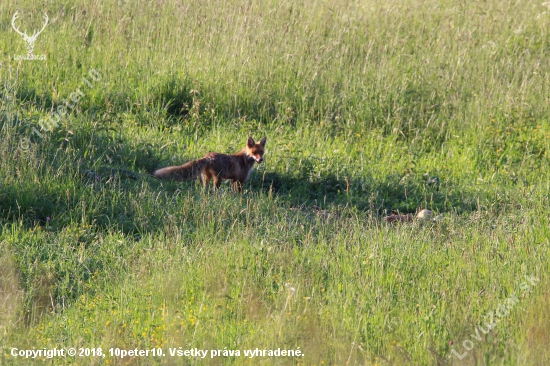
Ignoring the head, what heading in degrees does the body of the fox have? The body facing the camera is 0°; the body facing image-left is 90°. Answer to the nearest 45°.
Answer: approximately 270°
